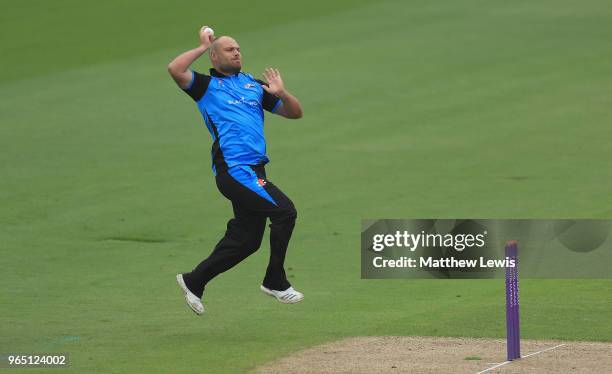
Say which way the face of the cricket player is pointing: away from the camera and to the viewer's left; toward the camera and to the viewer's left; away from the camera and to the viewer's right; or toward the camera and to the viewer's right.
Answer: toward the camera and to the viewer's right

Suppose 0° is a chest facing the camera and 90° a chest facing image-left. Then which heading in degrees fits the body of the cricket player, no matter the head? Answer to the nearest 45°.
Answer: approximately 315°

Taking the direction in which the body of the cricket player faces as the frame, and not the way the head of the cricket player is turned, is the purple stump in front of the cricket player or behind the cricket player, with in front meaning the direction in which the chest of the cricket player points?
in front
